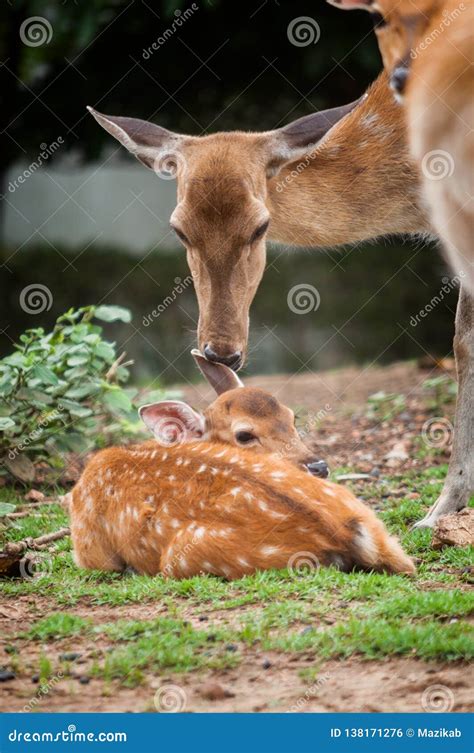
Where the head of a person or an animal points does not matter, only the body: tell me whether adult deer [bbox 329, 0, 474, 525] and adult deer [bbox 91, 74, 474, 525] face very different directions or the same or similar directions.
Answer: same or similar directions

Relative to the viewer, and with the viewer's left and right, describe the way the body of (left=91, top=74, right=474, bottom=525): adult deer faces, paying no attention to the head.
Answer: facing the viewer and to the left of the viewer

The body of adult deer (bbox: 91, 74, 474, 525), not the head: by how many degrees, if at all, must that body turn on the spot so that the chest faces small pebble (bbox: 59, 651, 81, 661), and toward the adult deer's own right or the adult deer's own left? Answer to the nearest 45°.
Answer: approximately 45° to the adult deer's own left

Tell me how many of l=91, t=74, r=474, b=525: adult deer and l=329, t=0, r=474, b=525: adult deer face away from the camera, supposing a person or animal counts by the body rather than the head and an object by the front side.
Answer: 0
